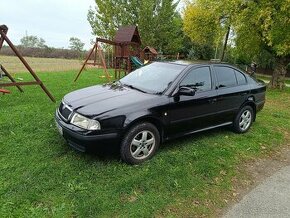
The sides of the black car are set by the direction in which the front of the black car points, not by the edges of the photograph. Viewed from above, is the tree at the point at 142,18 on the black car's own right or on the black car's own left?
on the black car's own right

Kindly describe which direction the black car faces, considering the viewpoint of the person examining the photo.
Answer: facing the viewer and to the left of the viewer

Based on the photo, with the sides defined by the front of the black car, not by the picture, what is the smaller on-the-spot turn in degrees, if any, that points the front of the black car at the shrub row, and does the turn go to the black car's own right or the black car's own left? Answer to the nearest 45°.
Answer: approximately 90° to the black car's own right
